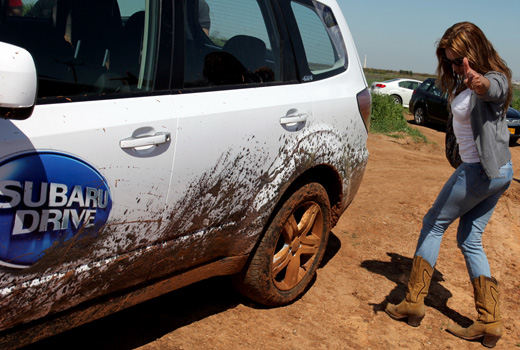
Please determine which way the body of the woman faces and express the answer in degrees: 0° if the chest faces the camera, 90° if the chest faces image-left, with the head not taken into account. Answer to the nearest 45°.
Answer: approximately 90°

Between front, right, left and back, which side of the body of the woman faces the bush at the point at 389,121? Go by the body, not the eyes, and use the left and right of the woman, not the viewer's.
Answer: right

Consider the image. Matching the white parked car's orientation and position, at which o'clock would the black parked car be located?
The black parked car is roughly at 4 o'clock from the white parked car.

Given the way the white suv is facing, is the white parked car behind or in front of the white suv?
behind

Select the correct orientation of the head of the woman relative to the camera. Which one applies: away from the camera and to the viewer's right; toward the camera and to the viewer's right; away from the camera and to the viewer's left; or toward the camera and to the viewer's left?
toward the camera and to the viewer's left
